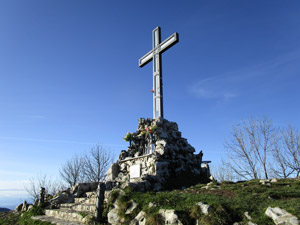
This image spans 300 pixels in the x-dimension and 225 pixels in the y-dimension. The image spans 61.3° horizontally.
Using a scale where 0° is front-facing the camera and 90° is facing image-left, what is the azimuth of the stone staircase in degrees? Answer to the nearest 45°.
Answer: approximately 45°

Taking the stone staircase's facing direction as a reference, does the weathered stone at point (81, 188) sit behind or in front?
behind

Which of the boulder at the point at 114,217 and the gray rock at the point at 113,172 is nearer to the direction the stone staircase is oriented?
the boulder

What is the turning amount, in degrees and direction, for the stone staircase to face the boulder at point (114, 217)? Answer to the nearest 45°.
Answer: approximately 90° to its left

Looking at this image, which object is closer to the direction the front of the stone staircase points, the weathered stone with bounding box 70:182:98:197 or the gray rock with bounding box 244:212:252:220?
the gray rock

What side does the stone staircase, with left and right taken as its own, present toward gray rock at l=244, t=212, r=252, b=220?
left

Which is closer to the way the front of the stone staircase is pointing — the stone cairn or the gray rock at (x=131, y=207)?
the gray rock

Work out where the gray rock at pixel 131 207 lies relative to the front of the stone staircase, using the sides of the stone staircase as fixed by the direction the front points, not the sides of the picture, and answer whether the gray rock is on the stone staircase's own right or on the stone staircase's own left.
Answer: on the stone staircase's own left

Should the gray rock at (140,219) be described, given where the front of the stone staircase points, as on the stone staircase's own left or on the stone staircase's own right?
on the stone staircase's own left

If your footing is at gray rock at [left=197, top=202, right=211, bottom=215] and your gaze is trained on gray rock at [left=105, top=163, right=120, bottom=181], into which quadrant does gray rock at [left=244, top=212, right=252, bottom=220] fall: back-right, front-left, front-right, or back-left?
back-right

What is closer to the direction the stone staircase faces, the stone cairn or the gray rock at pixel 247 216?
the gray rock
